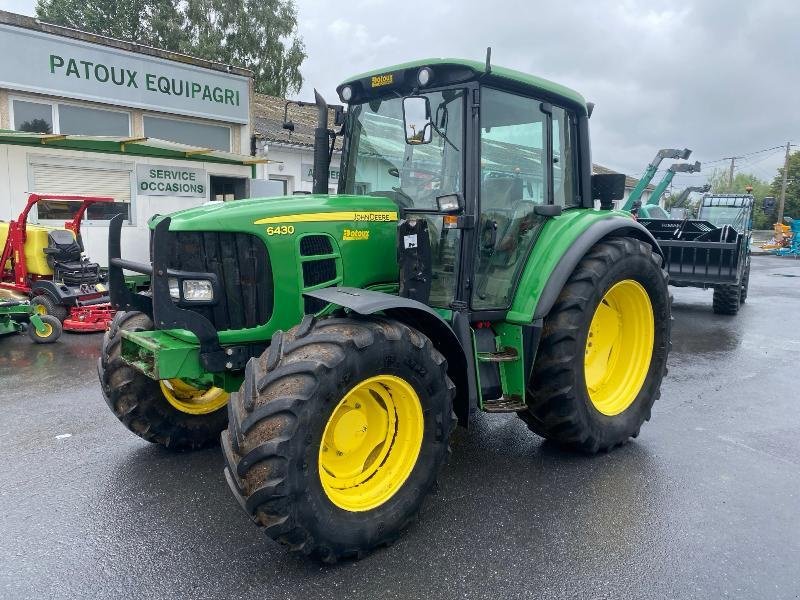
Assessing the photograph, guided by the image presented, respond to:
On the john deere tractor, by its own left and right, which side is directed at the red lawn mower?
right

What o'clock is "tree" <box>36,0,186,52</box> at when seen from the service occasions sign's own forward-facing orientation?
The tree is roughly at 6 o'clock from the service occasions sign.

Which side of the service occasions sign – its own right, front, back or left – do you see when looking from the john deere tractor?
front

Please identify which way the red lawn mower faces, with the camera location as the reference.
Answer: facing the viewer and to the right of the viewer

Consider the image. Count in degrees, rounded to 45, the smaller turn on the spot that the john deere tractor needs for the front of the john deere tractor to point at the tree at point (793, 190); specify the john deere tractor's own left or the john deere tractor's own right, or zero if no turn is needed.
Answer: approximately 180°

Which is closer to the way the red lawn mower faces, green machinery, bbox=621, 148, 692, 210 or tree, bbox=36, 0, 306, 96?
the green machinery

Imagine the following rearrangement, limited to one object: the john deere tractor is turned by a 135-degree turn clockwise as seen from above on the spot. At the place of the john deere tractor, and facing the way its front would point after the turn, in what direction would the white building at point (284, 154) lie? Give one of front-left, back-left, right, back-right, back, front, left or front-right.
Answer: front

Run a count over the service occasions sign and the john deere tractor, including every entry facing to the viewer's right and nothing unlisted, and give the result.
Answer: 0

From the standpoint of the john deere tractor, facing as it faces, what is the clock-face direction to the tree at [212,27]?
The tree is roughly at 4 o'clock from the john deere tractor.

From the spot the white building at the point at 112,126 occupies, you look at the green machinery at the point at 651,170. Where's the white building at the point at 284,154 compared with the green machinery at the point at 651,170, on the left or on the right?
left

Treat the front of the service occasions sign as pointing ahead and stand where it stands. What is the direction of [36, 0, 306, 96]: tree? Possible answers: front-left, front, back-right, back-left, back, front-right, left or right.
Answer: back

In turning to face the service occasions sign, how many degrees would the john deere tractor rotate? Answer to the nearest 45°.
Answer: approximately 90° to its right

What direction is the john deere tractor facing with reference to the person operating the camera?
facing the viewer and to the left of the viewer

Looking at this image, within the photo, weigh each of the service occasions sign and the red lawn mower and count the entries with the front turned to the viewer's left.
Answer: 0

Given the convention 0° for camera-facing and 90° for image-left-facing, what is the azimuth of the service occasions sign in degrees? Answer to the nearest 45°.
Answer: approximately 0°

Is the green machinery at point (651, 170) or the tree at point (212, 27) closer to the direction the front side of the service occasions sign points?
the green machinery

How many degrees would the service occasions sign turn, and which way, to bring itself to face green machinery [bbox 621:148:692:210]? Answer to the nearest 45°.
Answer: approximately 90° to its left
